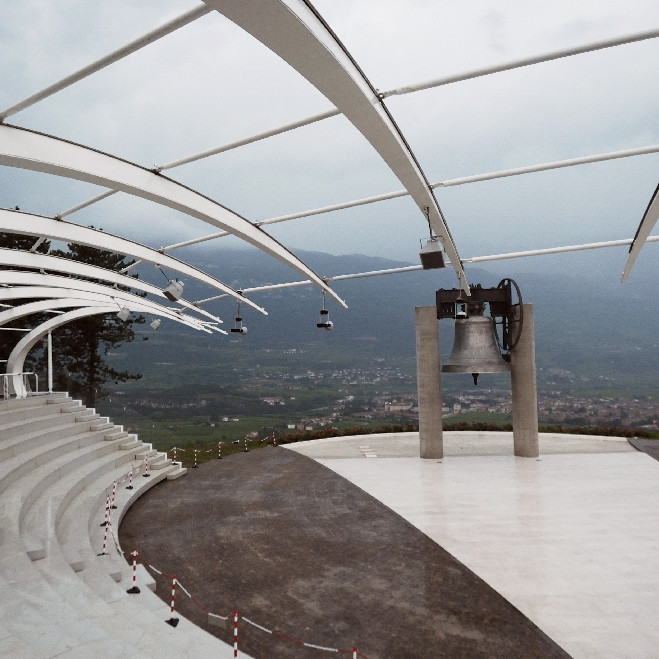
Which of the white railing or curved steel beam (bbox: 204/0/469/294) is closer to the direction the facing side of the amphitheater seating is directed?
the curved steel beam

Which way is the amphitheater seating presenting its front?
to the viewer's right

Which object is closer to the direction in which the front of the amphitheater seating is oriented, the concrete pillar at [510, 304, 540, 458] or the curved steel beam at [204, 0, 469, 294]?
the concrete pillar

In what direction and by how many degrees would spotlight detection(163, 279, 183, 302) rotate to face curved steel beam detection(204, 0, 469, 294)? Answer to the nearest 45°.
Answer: approximately 45° to its left

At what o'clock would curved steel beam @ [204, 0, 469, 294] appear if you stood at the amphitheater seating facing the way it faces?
The curved steel beam is roughly at 2 o'clock from the amphitheater seating.
